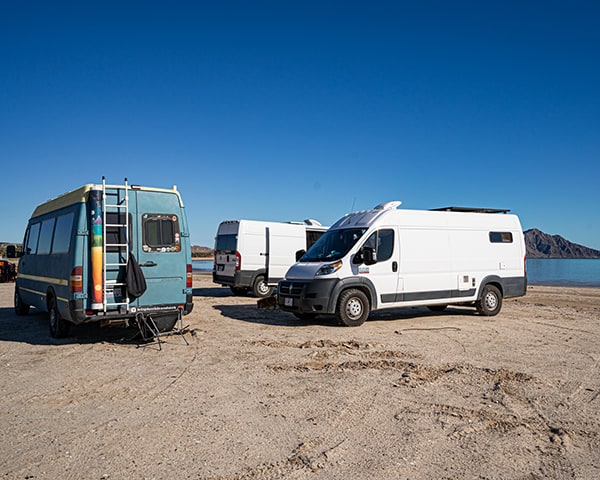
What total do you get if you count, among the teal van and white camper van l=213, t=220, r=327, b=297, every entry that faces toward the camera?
0

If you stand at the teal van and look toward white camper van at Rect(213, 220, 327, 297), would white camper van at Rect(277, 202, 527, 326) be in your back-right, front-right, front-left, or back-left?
front-right

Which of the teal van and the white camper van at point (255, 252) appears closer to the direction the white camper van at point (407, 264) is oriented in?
the teal van

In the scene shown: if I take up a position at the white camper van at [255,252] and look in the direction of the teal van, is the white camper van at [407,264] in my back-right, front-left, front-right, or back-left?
front-left

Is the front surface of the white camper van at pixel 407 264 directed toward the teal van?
yes

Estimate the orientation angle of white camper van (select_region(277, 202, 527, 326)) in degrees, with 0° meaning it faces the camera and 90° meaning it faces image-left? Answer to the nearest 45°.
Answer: approximately 45°

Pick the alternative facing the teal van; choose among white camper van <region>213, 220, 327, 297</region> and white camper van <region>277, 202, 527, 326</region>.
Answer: white camper van <region>277, 202, 527, 326</region>

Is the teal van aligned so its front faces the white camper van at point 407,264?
no

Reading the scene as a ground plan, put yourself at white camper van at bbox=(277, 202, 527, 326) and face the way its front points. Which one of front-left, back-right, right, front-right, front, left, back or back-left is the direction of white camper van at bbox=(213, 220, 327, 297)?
right

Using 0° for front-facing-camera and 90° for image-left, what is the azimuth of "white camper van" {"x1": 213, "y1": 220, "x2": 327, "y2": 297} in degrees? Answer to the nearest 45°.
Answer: approximately 225°

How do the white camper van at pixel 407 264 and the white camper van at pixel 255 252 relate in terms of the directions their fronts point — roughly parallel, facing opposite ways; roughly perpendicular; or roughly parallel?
roughly parallel, facing opposite ways

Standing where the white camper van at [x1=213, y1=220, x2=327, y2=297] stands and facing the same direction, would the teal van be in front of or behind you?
behind

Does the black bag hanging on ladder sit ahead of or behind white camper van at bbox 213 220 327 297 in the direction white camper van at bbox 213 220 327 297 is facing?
behind

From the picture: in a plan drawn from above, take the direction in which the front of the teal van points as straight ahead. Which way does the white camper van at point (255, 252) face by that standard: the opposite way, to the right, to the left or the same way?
to the right
